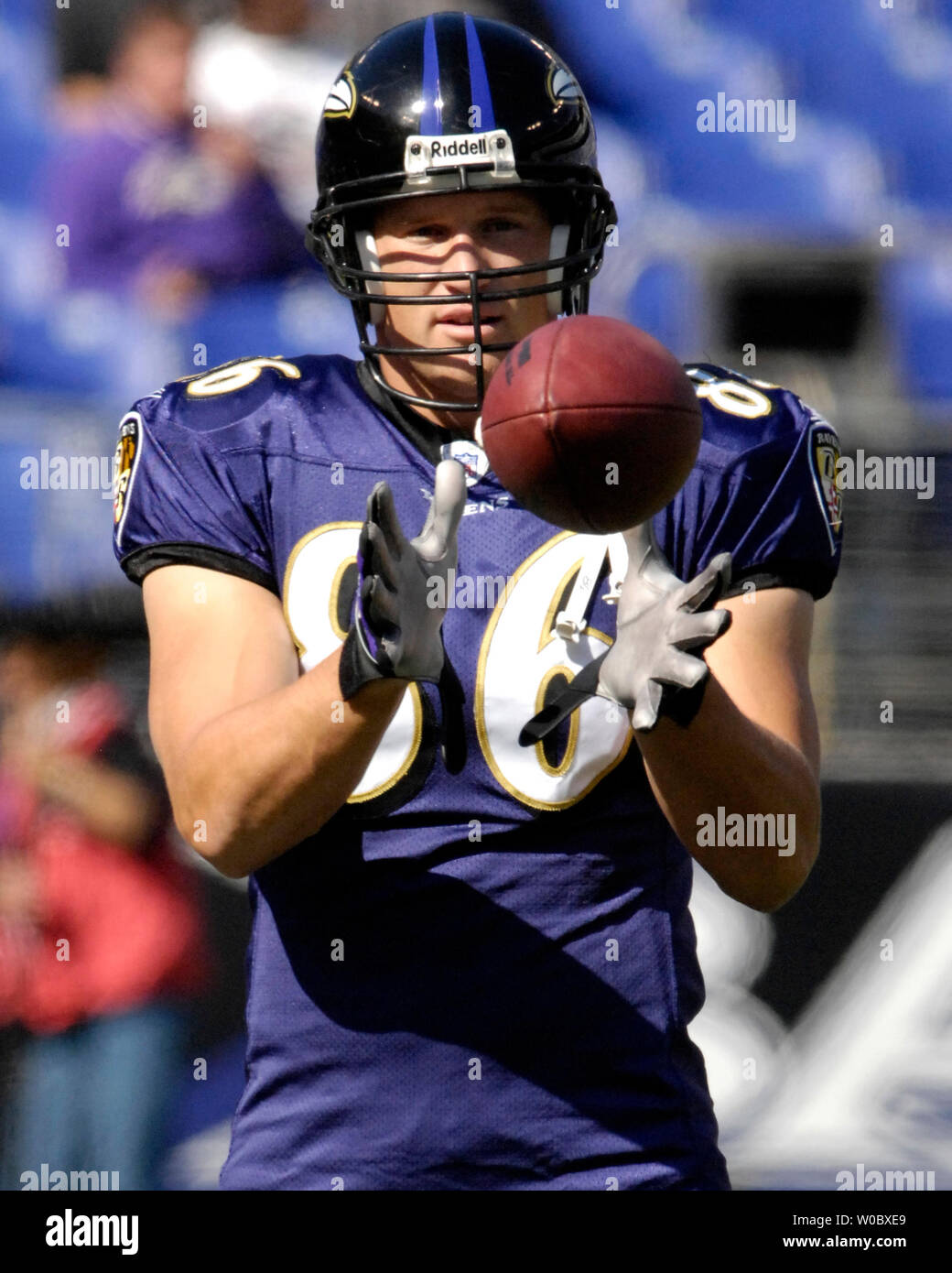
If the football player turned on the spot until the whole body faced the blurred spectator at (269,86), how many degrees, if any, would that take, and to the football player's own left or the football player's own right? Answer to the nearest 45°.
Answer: approximately 180°

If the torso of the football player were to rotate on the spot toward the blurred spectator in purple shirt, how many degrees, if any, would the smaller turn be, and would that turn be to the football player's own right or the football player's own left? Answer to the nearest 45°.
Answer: approximately 180°

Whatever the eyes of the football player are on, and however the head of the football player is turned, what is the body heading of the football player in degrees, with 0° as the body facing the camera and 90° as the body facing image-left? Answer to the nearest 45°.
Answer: approximately 0°
